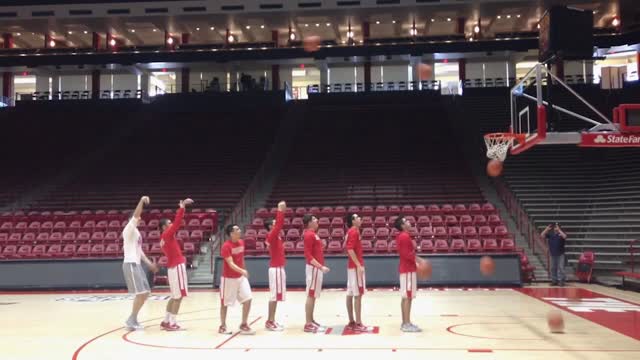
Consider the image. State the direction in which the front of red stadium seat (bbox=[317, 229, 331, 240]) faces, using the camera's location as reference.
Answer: facing the viewer

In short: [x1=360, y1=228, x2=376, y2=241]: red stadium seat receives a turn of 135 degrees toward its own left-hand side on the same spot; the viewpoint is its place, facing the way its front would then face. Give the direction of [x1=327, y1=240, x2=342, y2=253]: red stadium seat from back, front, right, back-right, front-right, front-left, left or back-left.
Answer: back

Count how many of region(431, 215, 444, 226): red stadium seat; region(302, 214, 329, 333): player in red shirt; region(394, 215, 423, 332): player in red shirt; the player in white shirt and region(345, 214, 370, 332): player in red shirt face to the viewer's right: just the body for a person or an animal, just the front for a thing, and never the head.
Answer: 4

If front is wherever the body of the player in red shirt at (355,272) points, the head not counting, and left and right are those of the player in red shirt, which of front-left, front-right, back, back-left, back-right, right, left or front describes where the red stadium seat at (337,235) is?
left

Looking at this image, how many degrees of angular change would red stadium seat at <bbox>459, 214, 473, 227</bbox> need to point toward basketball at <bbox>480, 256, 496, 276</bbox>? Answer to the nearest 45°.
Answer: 0° — it already faces it

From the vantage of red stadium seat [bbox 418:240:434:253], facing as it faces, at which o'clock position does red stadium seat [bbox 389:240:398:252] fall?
red stadium seat [bbox 389:240:398:252] is roughly at 3 o'clock from red stadium seat [bbox 418:240:434:253].

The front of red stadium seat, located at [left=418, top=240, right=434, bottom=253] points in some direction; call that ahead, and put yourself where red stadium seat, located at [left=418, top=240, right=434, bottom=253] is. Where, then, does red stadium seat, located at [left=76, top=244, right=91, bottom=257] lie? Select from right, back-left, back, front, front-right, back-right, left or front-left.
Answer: right

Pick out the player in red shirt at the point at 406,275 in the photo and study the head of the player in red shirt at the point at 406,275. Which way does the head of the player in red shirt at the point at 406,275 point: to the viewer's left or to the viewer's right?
to the viewer's right

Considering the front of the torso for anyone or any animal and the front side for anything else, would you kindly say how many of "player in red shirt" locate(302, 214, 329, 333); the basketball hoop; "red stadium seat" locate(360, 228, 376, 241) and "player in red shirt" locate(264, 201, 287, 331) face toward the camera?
1

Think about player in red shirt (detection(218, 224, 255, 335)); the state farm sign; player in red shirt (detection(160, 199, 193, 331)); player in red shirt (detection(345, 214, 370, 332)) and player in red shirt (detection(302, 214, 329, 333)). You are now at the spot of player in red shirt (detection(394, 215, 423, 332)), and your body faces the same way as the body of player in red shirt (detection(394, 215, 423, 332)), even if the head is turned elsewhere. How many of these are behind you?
4

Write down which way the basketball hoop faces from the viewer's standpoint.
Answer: facing to the left of the viewer

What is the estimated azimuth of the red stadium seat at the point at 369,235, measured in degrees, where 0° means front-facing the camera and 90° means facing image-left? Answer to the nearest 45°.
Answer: approximately 0°

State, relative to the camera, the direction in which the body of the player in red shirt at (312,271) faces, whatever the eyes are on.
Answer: to the viewer's right

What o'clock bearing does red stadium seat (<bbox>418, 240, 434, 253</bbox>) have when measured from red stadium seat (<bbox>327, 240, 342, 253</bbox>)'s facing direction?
red stadium seat (<bbox>418, 240, 434, 253</bbox>) is roughly at 9 o'clock from red stadium seat (<bbox>327, 240, 342, 253</bbox>).

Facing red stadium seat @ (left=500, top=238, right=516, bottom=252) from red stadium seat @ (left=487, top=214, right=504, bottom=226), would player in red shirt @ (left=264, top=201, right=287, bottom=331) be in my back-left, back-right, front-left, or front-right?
front-right

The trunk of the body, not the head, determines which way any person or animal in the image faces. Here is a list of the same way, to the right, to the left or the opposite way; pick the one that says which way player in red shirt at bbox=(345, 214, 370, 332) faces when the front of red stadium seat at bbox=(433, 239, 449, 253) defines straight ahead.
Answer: to the left
